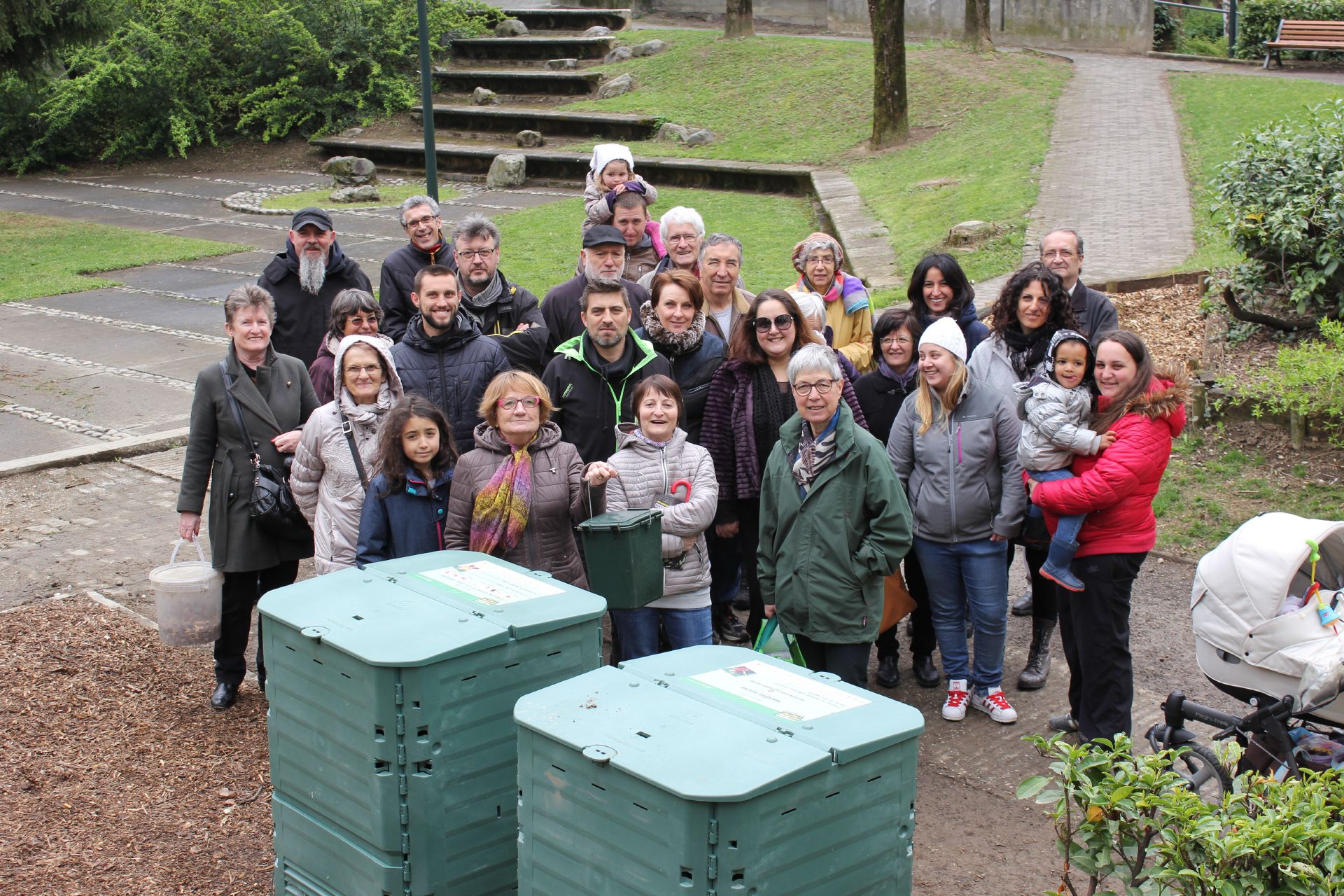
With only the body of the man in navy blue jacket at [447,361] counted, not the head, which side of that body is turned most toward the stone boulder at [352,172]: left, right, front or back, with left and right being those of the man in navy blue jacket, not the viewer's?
back

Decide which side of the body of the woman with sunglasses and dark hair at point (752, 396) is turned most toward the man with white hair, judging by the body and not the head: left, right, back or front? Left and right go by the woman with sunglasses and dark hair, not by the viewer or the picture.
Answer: back

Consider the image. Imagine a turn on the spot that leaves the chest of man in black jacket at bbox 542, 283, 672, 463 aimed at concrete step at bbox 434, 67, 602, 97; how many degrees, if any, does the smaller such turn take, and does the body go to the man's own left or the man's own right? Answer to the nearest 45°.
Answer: approximately 180°

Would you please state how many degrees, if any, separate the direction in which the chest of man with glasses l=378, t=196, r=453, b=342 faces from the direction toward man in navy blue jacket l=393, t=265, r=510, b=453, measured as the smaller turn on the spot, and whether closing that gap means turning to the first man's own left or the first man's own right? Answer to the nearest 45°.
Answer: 0° — they already face them

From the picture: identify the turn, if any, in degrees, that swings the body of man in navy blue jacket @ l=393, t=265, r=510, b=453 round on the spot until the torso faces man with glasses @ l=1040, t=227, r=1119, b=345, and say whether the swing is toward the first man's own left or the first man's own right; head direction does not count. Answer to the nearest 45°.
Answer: approximately 90° to the first man's own left

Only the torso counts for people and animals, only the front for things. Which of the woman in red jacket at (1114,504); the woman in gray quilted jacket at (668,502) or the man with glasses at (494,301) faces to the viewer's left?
the woman in red jacket

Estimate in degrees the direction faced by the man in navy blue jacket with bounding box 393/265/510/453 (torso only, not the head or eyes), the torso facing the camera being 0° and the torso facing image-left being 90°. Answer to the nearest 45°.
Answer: approximately 0°

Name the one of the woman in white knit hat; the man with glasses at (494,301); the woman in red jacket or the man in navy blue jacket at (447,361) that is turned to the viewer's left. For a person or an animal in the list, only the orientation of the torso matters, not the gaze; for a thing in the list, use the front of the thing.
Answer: the woman in red jacket

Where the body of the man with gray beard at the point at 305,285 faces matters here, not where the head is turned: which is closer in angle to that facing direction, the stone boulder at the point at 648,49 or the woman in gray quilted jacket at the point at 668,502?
the woman in gray quilted jacket

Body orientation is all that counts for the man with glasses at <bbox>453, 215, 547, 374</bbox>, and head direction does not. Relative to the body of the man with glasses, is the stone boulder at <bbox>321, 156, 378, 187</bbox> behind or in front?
behind

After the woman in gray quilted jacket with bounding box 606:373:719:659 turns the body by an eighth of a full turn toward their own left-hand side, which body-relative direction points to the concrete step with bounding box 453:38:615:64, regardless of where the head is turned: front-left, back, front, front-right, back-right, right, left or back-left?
back-left
